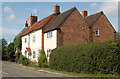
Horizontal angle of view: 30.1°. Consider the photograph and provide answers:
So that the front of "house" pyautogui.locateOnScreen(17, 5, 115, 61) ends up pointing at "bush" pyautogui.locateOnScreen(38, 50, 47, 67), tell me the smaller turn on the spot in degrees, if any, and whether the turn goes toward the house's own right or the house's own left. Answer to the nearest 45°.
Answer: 0° — it already faces it

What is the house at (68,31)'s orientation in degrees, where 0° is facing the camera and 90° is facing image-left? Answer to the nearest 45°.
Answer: approximately 45°
